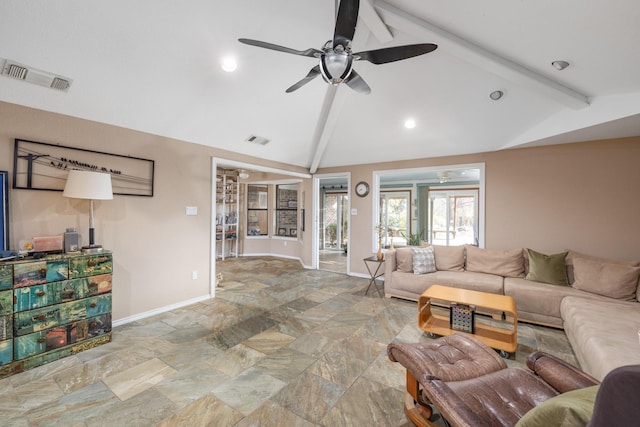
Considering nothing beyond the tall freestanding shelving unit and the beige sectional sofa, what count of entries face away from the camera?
0

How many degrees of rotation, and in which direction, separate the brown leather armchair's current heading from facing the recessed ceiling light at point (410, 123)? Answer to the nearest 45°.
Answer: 0° — it already faces it

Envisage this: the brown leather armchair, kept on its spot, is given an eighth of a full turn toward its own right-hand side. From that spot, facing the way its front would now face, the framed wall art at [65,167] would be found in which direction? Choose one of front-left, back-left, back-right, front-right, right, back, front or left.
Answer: left

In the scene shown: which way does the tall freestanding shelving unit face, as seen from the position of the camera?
facing the viewer and to the right of the viewer

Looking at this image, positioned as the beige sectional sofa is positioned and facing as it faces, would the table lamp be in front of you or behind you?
in front

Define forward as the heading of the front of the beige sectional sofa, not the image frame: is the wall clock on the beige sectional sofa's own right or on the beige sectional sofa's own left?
on the beige sectional sofa's own right

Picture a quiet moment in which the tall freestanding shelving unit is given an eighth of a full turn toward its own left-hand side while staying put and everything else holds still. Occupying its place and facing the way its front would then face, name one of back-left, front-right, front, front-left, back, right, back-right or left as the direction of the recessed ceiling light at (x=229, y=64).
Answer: right

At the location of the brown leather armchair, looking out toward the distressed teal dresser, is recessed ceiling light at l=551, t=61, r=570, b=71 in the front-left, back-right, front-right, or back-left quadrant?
back-right

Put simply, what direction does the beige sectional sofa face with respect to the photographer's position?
facing the viewer and to the left of the viewer

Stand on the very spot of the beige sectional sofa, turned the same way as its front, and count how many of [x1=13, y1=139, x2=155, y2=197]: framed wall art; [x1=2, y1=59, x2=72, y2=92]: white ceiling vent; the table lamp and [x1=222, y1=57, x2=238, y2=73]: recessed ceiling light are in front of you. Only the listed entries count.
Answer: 4

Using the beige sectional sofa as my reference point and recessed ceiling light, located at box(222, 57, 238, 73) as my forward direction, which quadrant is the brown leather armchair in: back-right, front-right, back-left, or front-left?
front-left

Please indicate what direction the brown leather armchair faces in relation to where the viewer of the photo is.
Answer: facing away from the viewer and to the left of the viewer

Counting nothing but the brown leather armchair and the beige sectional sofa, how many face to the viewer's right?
0
